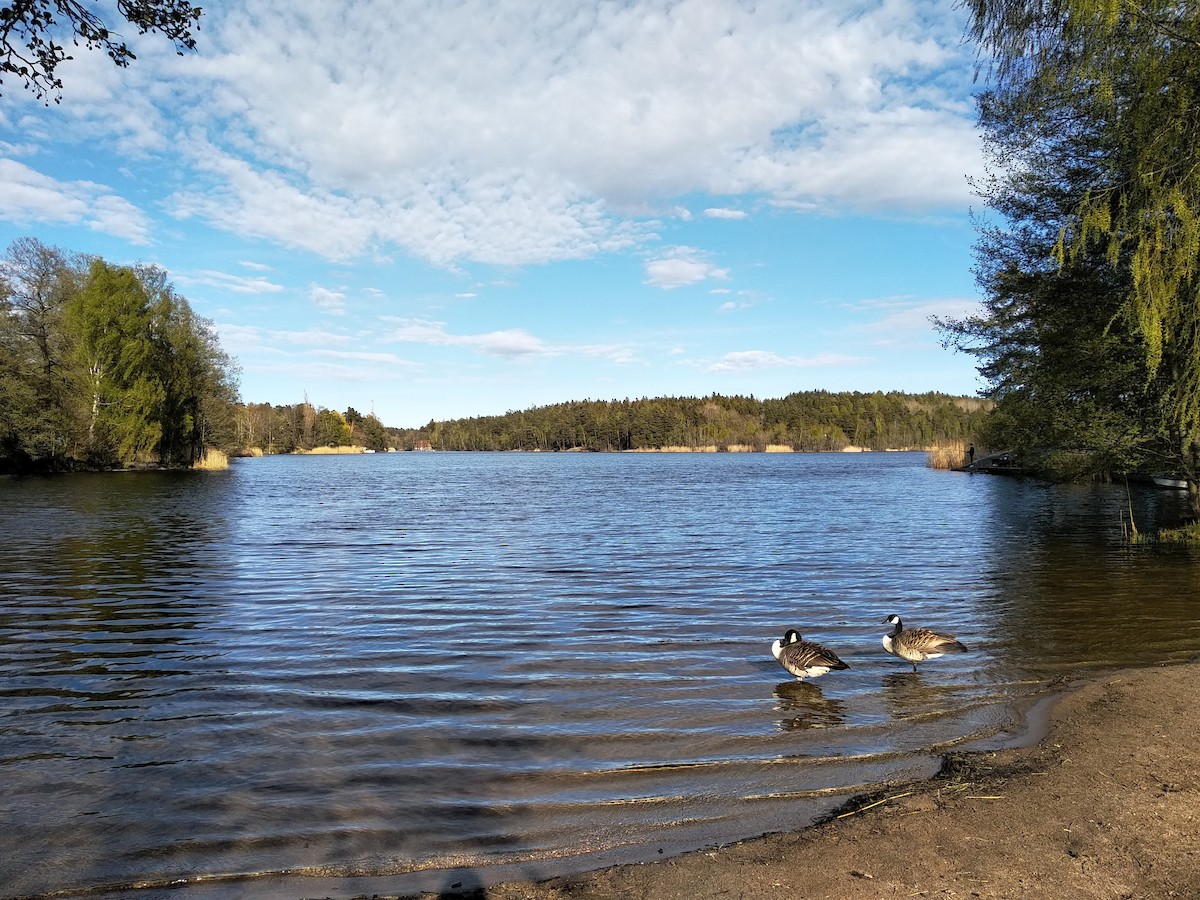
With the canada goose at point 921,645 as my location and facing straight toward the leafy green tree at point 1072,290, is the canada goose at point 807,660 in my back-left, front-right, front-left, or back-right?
back-left

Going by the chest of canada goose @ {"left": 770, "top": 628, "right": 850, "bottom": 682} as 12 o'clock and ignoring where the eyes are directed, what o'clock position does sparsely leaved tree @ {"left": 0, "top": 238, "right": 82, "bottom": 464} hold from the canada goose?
The sparsely leaved tree is roughly at 1 o'clock from the canada goose.

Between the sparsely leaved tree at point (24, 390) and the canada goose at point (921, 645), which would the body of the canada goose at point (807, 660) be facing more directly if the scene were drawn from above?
the sparsely leaved tree

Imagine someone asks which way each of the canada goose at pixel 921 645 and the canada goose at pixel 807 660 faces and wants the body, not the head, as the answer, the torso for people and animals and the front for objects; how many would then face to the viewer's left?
2

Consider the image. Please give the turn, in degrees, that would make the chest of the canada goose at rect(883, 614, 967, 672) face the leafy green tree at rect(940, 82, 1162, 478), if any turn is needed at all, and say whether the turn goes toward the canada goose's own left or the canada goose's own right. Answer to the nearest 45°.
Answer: approximately 90° to the canada goose's own right

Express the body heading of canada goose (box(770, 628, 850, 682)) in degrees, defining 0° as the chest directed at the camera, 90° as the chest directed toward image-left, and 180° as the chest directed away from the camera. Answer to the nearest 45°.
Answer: approximately 90°

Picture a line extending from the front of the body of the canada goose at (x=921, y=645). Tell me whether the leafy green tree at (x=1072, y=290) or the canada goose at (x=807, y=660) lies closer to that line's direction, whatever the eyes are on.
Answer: the canada goose

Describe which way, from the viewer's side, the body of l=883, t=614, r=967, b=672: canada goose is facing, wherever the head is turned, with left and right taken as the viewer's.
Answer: facing to the left of the viewer

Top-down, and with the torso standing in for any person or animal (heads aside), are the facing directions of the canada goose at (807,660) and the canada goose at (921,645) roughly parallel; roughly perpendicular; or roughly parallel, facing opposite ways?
roughly parallel
